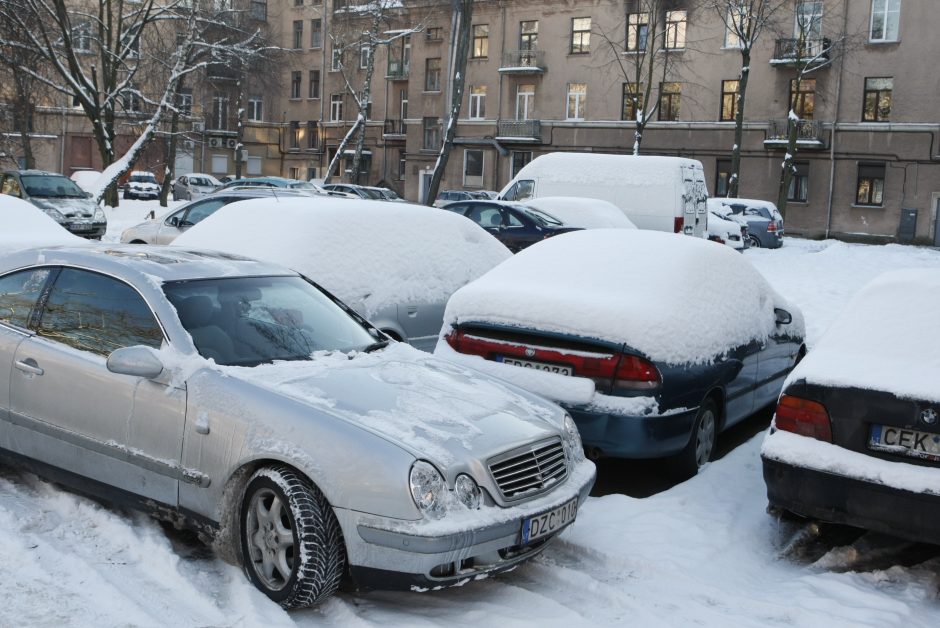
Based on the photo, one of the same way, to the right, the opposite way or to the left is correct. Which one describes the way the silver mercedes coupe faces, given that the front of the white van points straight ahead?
the opposite way

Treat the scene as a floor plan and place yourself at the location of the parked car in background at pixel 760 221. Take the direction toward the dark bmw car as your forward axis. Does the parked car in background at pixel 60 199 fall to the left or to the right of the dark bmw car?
right

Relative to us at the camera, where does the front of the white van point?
facing away from the viewer and to the left of the viewer

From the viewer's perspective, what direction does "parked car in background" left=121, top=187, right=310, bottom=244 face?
to the viewer's left

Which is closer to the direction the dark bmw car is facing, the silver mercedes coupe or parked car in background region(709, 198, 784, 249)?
the parked car in background

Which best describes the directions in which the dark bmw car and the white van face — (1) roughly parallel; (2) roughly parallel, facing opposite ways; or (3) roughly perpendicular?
roughly perpendicular

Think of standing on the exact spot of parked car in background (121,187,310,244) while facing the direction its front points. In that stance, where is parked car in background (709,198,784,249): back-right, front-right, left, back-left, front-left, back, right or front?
back-right

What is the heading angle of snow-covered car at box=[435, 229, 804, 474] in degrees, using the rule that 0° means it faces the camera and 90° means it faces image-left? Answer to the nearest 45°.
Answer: approximately 225°

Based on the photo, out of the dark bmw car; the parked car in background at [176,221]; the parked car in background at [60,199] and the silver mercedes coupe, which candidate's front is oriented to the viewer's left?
the parked car in background at [176,221]
